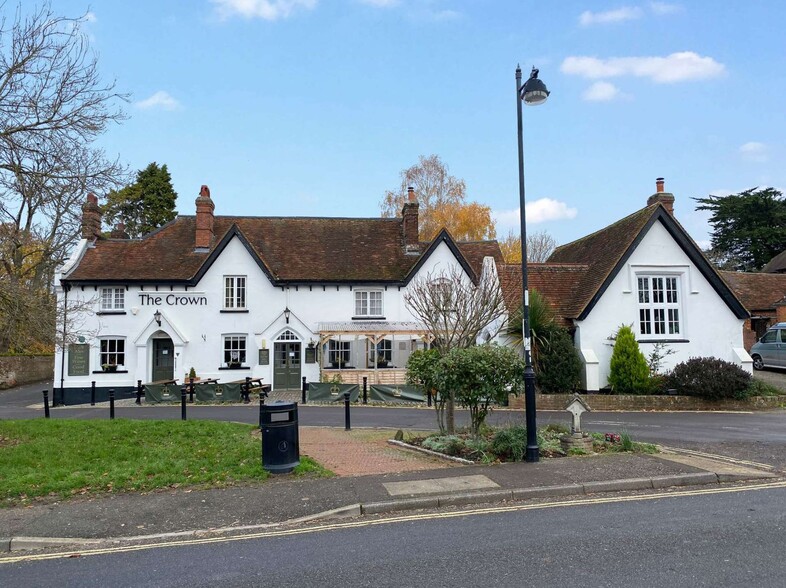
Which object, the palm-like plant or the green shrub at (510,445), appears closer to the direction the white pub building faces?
the green shrub

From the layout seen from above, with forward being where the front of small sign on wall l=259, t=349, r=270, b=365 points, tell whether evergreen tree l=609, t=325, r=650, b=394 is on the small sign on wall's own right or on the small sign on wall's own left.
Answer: on the small sign on wall's own left

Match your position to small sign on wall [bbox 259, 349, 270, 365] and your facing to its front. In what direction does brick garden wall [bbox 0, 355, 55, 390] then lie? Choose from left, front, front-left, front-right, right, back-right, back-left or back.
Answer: back-right

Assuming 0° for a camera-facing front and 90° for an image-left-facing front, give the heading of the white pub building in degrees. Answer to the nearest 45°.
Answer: approximately 0°

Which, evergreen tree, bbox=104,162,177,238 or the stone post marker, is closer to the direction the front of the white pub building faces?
the stone post marker

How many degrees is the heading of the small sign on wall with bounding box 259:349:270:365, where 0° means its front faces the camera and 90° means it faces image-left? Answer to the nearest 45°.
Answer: approximately 0°

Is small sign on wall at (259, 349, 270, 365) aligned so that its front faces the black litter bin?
yes

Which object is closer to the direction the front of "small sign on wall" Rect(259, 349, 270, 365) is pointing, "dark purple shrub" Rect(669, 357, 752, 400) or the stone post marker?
the stone post marker
